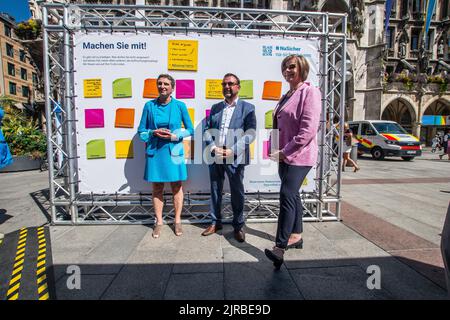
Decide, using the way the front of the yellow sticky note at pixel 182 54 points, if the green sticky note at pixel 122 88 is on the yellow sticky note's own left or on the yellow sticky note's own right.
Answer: on the yellow sticky note's own right

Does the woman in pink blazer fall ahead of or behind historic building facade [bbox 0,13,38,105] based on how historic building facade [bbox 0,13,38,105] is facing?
ahead

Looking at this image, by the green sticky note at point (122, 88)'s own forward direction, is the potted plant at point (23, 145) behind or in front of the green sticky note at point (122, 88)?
behind

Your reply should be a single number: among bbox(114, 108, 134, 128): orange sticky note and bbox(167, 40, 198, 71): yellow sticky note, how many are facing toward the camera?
2
